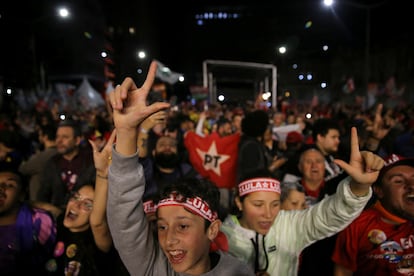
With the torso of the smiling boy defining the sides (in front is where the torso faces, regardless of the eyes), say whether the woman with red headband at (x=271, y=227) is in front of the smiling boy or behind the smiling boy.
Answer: behind

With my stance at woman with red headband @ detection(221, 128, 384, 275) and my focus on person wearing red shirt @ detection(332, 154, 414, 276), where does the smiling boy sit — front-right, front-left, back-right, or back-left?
back-right

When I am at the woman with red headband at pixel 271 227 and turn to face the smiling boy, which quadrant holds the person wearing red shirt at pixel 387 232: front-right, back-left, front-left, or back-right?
back-left

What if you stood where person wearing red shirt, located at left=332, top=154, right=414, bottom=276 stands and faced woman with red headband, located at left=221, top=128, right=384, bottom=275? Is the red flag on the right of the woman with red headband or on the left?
right

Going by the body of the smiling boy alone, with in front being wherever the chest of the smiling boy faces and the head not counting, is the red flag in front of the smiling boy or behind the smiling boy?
behind

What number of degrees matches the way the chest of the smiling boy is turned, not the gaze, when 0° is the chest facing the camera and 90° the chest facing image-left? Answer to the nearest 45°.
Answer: approximately 45°
